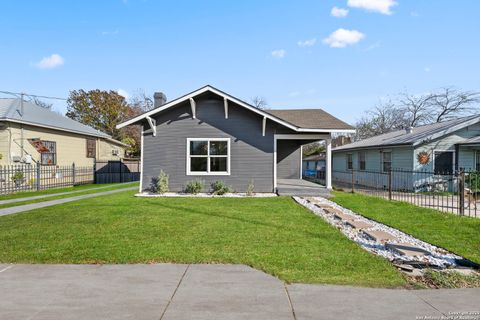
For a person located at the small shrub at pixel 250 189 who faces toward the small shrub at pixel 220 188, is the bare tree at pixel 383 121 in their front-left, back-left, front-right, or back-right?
back-right

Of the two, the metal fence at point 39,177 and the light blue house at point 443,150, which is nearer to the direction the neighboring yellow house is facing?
the metal fence

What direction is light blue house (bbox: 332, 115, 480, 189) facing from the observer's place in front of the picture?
facing the viewer and to the right of the viewer

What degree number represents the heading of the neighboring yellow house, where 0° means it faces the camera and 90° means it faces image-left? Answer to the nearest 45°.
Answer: approximately 45°

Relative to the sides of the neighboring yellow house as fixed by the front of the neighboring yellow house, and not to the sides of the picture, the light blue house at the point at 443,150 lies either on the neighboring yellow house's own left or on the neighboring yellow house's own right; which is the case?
on the neighboring yellow house's own left

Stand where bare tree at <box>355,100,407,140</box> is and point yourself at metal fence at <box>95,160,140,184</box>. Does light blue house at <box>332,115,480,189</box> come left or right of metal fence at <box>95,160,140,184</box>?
left

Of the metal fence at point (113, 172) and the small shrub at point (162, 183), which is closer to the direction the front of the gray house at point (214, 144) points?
the small shrub

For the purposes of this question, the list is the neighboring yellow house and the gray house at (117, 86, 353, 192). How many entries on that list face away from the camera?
0

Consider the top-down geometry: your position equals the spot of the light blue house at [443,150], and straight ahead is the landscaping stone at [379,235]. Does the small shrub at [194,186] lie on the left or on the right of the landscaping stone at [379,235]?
right

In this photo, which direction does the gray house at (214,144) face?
toward the camera

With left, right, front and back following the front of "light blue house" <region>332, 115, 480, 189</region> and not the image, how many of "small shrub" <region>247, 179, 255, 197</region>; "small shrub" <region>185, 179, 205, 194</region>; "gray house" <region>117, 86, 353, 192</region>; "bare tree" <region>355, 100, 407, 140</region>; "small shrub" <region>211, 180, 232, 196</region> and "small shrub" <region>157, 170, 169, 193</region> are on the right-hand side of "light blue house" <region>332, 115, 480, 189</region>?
5

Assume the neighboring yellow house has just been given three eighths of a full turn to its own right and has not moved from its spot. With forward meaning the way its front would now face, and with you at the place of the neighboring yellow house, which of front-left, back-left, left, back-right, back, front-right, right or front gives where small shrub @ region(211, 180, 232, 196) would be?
back-right

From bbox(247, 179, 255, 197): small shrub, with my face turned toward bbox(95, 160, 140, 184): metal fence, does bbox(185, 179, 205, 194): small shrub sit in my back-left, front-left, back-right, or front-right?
front-left

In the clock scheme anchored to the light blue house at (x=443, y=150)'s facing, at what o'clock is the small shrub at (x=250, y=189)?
The small shrub is roughly at 3 o'clock from the light blue house.

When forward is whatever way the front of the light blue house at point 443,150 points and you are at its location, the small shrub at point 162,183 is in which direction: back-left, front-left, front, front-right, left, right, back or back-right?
right
